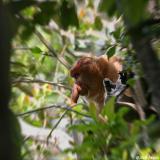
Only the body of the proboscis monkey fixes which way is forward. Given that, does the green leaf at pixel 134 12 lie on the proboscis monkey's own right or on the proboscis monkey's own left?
on the proboscis monkey's own right
